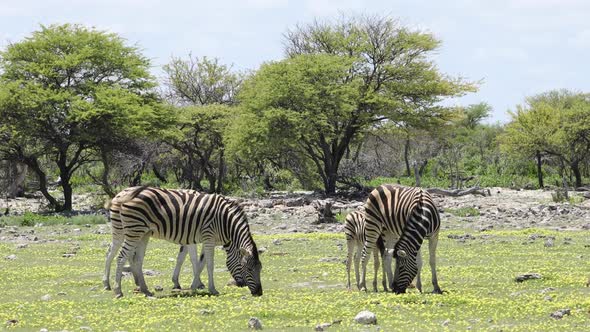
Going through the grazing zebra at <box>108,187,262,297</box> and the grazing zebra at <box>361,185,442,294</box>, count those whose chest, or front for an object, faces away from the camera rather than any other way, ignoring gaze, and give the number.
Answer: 0

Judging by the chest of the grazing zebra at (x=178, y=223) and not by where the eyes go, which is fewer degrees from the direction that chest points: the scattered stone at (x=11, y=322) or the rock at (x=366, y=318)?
the rock

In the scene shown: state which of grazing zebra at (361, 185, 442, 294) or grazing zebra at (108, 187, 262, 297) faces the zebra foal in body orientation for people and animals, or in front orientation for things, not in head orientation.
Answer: grazing zebra at (108, 187, 262, 297)

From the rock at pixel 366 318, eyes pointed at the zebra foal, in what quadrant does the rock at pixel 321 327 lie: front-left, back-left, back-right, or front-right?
back-left

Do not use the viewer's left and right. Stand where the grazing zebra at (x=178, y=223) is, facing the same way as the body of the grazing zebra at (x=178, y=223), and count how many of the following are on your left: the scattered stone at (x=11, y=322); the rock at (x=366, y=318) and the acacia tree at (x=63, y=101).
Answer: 1

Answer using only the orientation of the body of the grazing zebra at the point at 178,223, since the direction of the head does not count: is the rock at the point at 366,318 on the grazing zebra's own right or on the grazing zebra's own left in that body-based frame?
on the grazing zebra's own right

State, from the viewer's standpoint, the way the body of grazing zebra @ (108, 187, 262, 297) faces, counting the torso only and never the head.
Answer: to the viewer's right

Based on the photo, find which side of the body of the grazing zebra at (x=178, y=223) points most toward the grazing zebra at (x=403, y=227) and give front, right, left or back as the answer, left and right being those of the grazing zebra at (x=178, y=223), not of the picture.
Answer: front

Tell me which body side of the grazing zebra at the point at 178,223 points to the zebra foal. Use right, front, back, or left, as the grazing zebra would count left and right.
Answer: front

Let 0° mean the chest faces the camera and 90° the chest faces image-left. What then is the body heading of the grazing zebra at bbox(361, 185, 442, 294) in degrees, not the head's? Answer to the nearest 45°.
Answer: approximately 315°

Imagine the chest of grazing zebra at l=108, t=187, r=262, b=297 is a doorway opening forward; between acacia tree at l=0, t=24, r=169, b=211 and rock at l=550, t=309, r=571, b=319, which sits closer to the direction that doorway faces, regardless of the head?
the rock

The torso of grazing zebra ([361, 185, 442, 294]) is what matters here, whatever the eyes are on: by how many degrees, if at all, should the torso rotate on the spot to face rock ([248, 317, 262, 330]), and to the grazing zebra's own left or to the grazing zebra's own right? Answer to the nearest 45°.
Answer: approximately 90° to the grazing zebra's own right

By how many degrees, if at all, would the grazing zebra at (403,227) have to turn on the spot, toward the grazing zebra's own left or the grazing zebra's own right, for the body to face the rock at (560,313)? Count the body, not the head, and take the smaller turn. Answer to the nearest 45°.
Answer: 0° — it already faces it

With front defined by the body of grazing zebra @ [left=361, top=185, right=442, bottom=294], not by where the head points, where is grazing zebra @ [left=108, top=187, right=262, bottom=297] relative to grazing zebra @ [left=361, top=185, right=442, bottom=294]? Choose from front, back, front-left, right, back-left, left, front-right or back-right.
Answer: back-right
